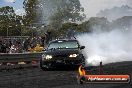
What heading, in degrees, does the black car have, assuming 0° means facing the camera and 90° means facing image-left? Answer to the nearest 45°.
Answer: approximately 0°
